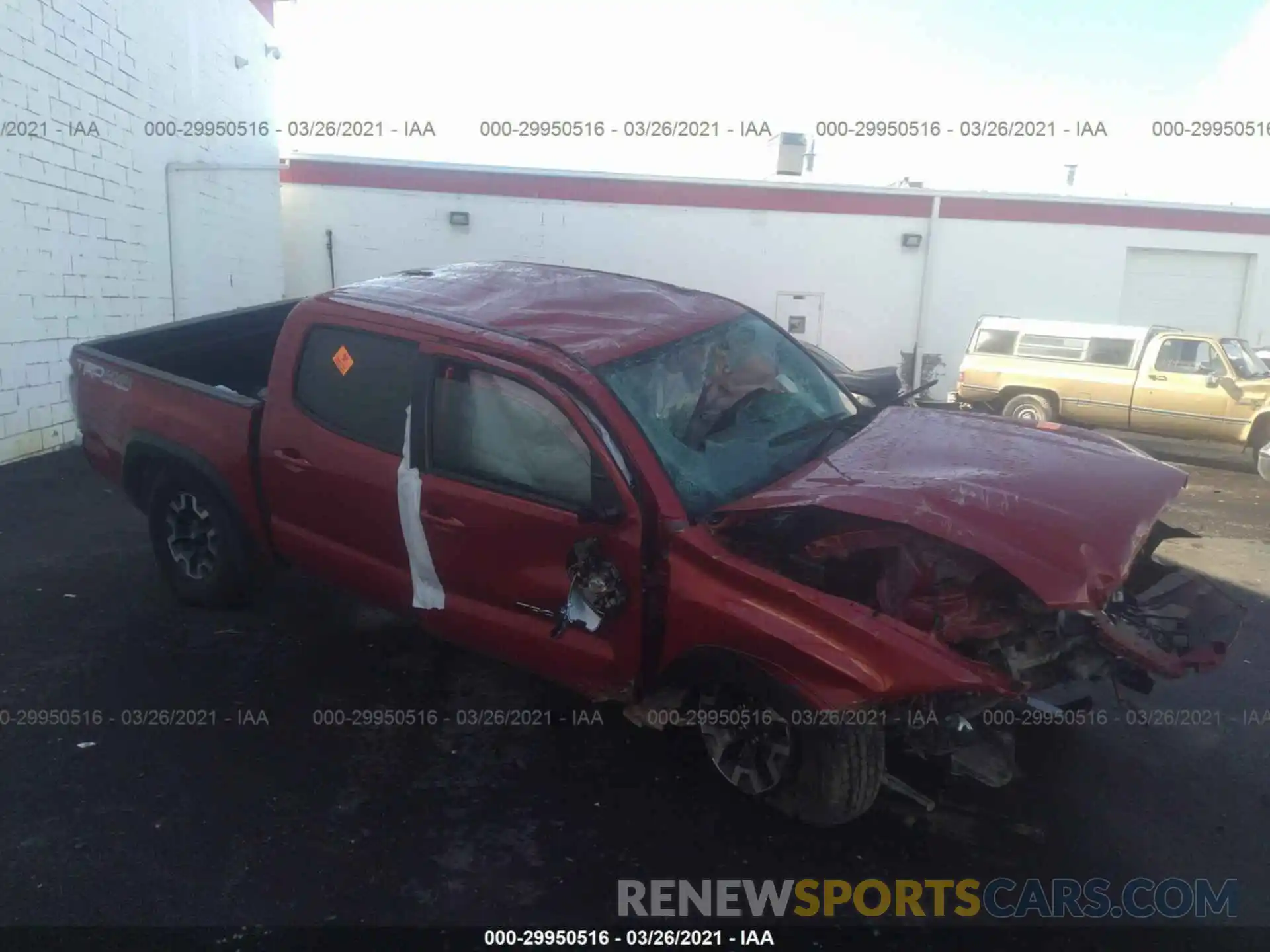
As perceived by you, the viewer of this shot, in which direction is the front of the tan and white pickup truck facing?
facing the viewer and to the right of the viewer

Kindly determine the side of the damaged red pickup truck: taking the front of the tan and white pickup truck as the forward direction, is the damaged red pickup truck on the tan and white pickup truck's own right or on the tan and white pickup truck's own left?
on the tan and white pickup truck's own right

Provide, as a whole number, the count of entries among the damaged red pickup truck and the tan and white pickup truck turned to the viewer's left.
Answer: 0

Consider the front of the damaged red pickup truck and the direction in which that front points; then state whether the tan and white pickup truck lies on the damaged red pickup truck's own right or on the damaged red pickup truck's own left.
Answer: on the damaged red pickup truck's own left
